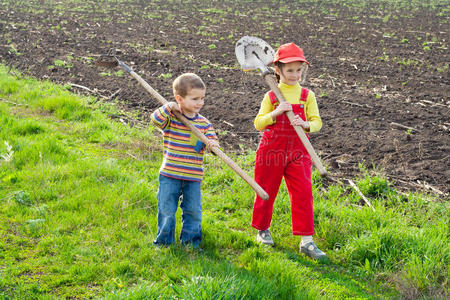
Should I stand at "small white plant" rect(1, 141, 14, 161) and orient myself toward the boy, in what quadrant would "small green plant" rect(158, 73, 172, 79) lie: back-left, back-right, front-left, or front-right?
back-left

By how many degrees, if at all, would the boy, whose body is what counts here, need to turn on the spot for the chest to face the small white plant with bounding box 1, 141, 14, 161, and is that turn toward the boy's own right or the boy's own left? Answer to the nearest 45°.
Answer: approximately 180°

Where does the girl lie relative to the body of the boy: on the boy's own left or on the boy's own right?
on the boy's own left

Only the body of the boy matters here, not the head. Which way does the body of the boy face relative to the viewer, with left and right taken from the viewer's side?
facing the viewer and to the right of the viewer

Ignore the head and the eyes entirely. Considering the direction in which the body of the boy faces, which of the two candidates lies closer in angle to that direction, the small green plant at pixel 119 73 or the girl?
the girl

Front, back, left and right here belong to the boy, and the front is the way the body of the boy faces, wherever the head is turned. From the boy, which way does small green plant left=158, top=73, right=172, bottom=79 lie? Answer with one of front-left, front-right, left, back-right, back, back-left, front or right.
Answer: back-left

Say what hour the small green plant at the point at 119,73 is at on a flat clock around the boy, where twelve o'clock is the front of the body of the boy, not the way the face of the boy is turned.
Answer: The small green plant is roughly at 7 o'clock from the boy.

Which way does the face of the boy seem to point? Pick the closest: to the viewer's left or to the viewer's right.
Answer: to the viewer's right
